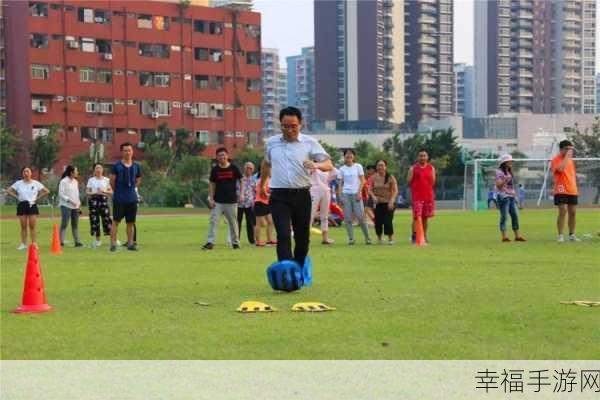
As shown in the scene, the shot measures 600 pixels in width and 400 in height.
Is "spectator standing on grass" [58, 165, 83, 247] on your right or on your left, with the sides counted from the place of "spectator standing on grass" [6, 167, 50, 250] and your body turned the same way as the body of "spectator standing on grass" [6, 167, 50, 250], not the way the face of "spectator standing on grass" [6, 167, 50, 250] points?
on your left

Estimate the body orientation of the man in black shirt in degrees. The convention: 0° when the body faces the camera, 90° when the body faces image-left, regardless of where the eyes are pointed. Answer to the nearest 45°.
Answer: approximately 0°

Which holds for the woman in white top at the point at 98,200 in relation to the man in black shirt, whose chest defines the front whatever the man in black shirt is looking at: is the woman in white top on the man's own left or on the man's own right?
on the man's own right

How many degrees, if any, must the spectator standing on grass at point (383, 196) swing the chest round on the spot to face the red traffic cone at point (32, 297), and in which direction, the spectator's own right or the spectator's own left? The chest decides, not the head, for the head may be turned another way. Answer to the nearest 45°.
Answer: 0° — they already face it
